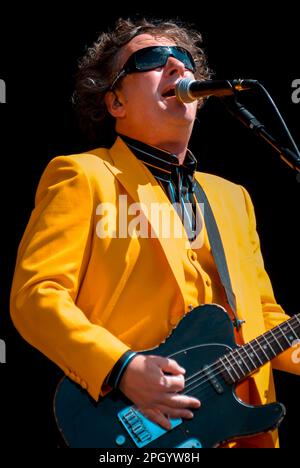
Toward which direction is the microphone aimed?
to the viewer's left
